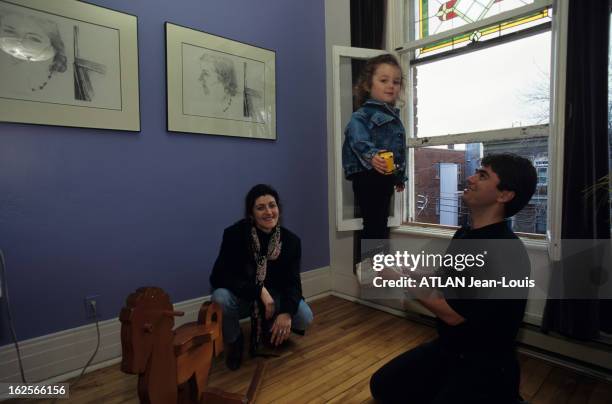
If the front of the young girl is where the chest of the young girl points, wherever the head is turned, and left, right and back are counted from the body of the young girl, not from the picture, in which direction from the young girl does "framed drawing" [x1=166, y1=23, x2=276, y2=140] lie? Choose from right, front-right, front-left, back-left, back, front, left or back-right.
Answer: back-right

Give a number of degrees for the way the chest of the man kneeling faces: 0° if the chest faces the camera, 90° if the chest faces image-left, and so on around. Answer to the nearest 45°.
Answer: approximately 90°

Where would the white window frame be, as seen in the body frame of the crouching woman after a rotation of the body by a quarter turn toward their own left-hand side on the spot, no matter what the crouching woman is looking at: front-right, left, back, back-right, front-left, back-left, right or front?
front

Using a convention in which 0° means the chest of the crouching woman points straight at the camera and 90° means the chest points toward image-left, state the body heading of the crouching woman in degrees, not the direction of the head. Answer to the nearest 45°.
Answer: approximately 0°

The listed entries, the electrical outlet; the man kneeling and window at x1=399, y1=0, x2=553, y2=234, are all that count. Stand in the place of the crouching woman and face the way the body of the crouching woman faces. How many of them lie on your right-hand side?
1

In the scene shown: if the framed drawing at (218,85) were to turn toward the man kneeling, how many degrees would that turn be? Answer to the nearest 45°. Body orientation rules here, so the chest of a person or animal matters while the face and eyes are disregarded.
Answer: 0° — it already faces them

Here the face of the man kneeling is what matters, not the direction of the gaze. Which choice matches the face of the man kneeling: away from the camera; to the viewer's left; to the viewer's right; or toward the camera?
to the viewer's left

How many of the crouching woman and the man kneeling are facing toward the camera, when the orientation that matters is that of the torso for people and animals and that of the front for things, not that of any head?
1

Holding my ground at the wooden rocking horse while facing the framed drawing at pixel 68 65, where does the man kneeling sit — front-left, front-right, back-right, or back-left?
back-right
